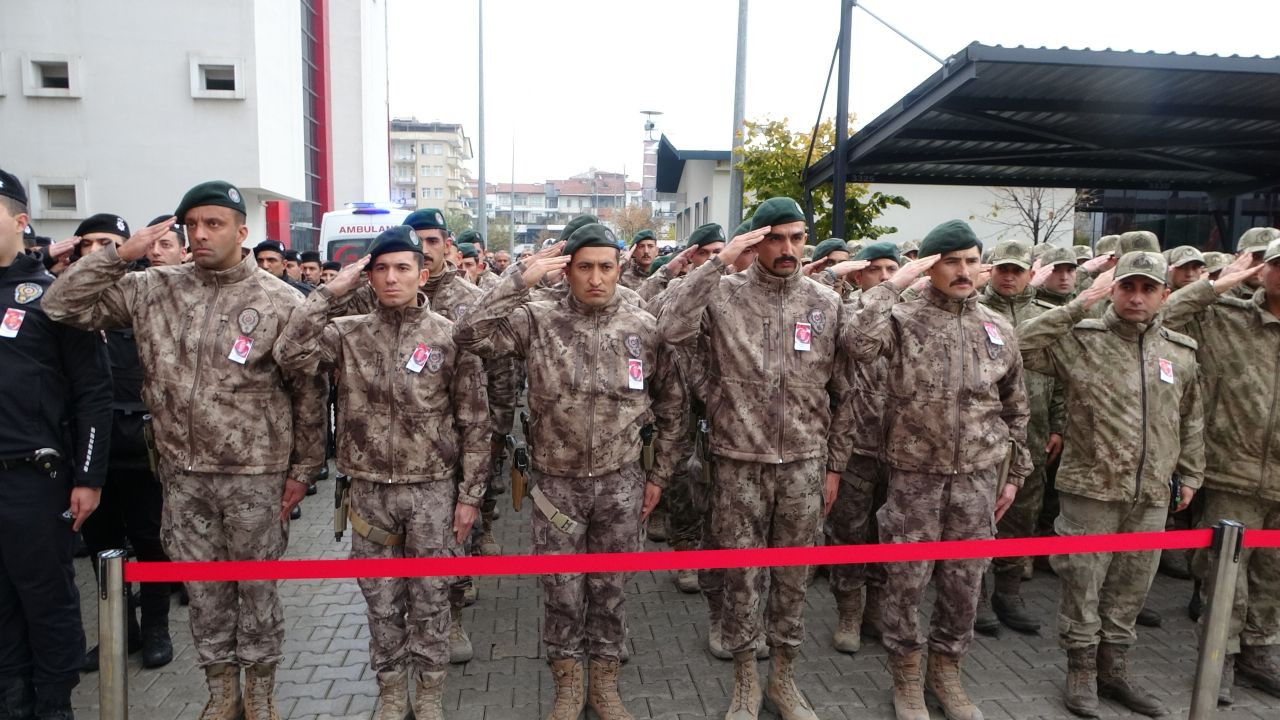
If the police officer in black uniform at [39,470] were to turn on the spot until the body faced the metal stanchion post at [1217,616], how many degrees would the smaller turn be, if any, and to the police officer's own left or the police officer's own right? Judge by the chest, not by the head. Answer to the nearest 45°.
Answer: approximately 45° to the police officer's own left

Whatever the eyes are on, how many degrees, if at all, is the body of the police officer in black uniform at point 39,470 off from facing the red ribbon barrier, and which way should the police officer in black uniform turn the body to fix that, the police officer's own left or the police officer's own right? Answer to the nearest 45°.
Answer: approximately 45° to the police officer's own left

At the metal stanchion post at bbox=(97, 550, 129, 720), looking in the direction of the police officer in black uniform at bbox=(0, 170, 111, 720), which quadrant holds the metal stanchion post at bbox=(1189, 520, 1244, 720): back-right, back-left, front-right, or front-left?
back-right

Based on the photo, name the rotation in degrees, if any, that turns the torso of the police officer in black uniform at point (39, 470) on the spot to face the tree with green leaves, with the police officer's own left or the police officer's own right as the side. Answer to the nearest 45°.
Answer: approximately 135° to the police officer's own left

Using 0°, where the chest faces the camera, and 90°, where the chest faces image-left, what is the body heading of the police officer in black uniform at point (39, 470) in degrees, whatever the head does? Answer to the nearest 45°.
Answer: approximately 0°

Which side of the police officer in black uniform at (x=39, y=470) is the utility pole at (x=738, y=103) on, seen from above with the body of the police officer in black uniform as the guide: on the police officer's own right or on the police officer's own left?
on the police officer's own left

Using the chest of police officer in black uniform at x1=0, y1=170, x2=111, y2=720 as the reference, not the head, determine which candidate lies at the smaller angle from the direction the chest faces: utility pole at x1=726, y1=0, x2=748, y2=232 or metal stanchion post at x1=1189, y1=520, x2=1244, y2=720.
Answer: the metal stanchion post
